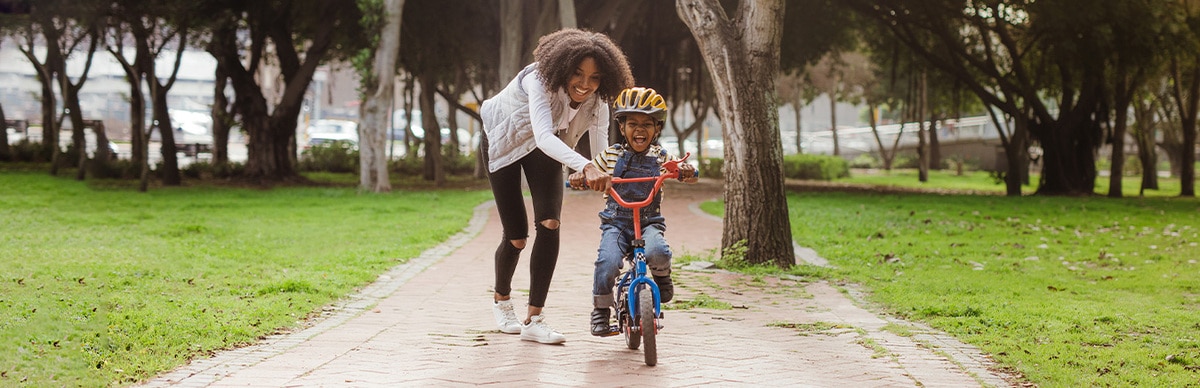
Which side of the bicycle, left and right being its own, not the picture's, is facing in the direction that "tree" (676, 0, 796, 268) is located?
back

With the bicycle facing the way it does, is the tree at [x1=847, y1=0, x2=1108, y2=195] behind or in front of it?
behind

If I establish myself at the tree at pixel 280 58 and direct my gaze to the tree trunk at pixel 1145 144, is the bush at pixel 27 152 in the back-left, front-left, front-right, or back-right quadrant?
back-left

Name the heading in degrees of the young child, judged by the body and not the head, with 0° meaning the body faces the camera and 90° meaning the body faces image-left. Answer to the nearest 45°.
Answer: approximately 0°

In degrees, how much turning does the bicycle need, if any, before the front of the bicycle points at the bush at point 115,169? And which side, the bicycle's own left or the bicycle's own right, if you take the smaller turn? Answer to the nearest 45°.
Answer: approximately 135° to the bicycle's own right

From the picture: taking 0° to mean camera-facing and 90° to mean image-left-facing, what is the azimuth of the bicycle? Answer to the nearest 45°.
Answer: approximately 0°

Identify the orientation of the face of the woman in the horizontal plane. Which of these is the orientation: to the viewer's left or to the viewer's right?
to the viewer's right
